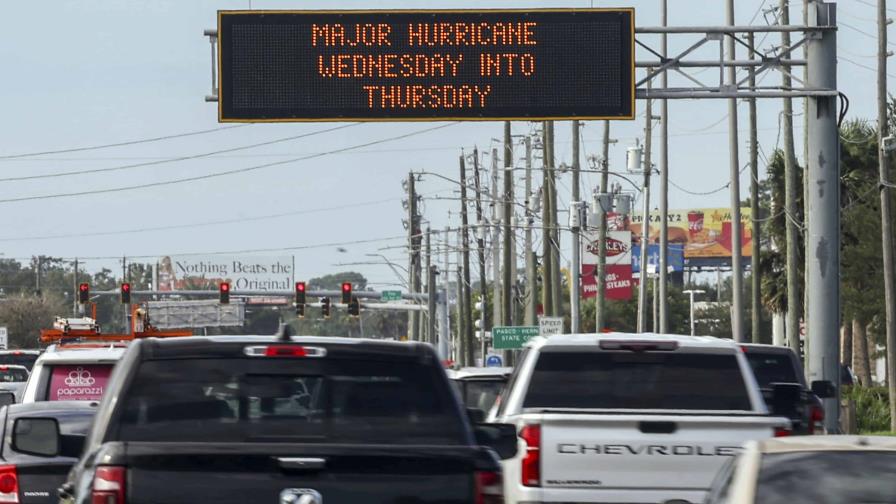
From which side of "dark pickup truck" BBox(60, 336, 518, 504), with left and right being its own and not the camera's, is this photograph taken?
back

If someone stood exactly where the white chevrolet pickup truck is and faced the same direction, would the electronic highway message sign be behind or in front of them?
in front

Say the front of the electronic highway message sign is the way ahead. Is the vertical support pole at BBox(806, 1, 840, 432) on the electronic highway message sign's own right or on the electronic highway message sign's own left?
on the electronic highway message sign's own left

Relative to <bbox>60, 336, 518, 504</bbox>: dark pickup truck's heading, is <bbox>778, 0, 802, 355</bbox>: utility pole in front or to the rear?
in front

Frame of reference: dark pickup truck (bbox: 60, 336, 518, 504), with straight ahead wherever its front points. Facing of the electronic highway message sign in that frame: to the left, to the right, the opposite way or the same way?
the opposite way

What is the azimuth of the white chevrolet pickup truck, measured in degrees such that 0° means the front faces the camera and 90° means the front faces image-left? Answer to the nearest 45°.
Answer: approximately 180°

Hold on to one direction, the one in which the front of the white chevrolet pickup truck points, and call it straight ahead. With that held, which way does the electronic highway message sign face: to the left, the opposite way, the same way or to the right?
the opposite way

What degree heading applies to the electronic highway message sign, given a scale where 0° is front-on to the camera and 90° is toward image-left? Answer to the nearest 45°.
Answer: approximately 0°

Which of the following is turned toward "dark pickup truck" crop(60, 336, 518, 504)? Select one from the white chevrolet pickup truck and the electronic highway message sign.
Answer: the electronic highway message sign
